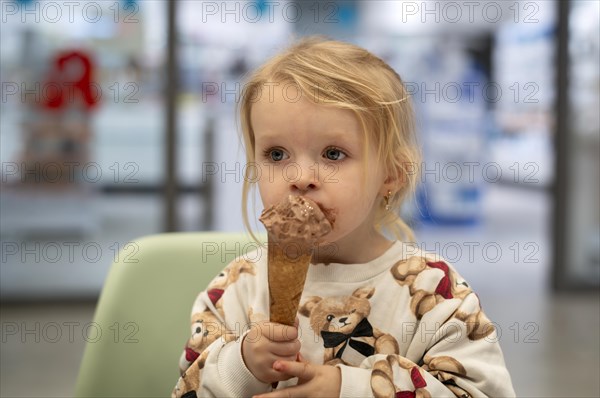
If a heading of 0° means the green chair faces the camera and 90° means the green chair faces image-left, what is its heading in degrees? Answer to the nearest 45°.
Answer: approximately 315°
